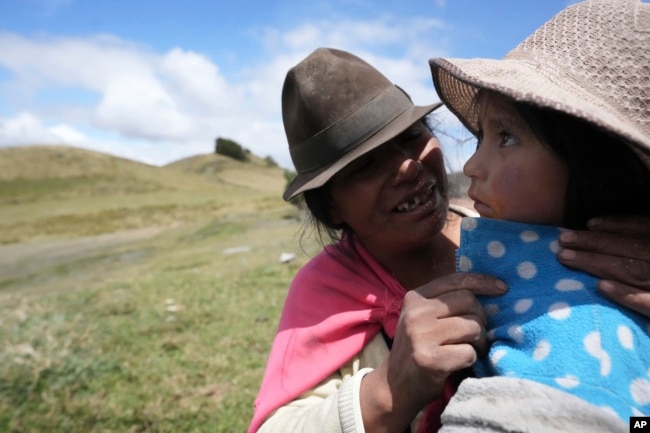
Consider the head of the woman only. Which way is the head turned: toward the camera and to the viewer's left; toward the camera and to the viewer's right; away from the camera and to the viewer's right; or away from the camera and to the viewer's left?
toward the camera and to the viewer's right

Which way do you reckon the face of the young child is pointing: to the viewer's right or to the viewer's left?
to the viewer's left

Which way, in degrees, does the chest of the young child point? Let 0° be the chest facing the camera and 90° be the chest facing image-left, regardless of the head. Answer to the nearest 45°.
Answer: approximately 90°

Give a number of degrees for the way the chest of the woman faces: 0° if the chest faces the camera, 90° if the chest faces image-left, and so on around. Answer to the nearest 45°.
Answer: approximately 315°
